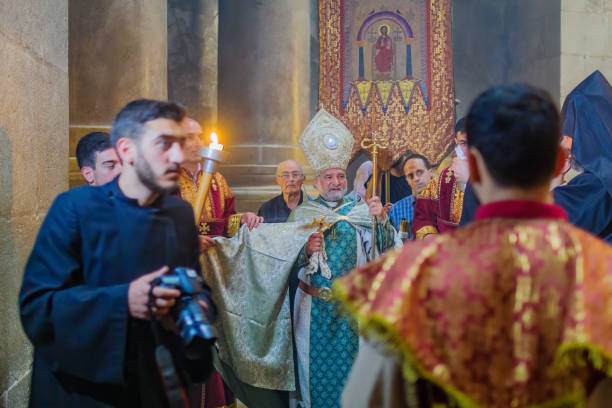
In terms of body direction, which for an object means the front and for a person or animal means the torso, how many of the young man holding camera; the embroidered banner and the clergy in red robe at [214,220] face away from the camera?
0

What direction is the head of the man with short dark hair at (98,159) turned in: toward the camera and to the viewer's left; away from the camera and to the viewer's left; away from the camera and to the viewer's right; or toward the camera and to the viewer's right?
toward the camera and to the viewer's right

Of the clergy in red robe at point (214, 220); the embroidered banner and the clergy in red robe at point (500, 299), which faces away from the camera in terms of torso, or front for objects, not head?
the clergy in red robe at point (500, 299)

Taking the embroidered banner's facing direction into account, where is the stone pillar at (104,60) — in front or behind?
in front

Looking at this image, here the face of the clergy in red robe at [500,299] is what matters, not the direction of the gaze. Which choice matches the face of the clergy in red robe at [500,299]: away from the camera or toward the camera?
away from the camera

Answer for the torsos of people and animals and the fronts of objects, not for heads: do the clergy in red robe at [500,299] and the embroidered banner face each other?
yes

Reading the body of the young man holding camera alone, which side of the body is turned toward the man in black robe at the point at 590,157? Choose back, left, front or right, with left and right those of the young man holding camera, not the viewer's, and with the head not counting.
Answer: left

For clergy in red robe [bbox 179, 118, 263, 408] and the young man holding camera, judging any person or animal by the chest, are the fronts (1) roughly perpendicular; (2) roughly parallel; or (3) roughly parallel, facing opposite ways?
roughly parallel

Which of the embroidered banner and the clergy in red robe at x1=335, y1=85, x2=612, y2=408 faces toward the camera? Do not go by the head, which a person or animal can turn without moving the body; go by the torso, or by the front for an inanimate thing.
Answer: the embroidered banner

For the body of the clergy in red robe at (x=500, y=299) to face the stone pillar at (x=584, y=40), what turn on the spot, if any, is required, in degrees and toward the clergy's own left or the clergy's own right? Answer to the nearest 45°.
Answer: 0° — they already face it

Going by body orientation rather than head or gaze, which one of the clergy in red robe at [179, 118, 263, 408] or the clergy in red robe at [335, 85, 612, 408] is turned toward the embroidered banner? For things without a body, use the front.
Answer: the clergy in red robe at [335, 85, 612, 408]

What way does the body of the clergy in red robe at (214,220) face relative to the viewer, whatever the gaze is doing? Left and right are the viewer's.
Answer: facing the viewer and to the right of the viewer

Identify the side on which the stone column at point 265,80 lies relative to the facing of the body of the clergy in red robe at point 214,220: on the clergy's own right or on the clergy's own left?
on the clergy's own left

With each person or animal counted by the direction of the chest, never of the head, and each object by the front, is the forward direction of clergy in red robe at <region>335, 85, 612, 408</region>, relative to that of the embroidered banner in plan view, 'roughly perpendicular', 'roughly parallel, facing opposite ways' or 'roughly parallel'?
roughly parallel, facing opposite ways

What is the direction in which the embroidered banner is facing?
toward the camera
